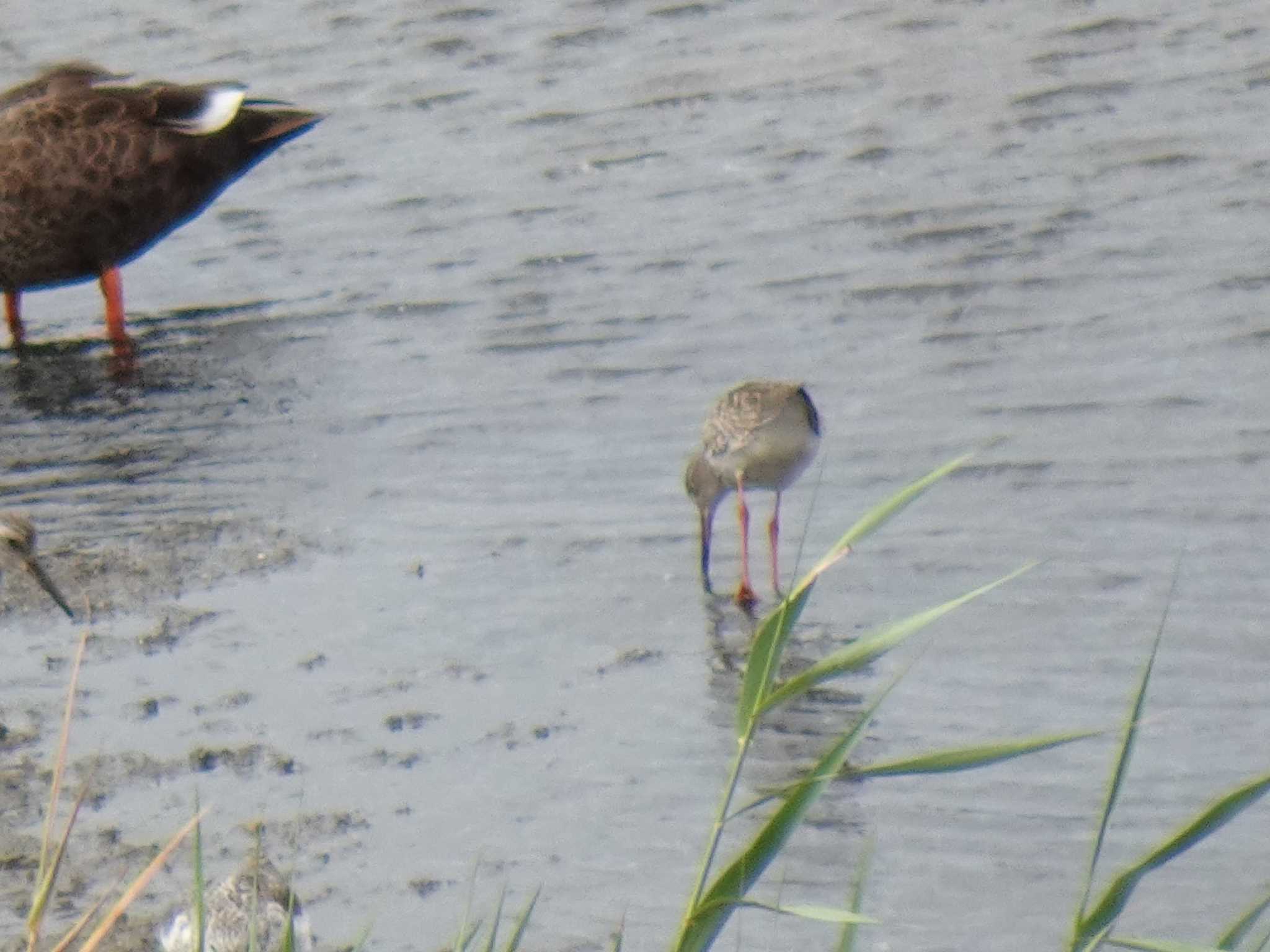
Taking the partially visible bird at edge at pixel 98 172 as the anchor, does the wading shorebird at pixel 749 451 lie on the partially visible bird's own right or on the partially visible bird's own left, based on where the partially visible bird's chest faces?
on the partially visible bird's own left

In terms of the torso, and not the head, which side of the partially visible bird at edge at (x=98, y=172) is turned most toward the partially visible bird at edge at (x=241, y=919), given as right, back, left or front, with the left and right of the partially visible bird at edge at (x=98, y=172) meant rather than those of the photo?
left

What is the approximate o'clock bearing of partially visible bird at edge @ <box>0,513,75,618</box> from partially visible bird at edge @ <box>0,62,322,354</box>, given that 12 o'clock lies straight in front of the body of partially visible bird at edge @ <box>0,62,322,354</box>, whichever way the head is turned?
partially visible bird at edge @ <box>0,513,75,618</box> is roughly at 9 o'clock from partially visible bird at edge @ <box>0,62,322,354</box>.

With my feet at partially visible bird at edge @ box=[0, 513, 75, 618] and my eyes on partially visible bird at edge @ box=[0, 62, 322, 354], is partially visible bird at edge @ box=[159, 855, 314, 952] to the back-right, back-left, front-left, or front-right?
back-right

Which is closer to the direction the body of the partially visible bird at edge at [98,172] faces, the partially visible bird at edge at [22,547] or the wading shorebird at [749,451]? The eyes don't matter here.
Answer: the partially visible bird at edge

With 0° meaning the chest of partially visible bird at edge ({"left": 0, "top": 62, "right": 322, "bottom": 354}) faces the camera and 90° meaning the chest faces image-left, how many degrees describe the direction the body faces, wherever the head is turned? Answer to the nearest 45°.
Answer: approximately 90°
